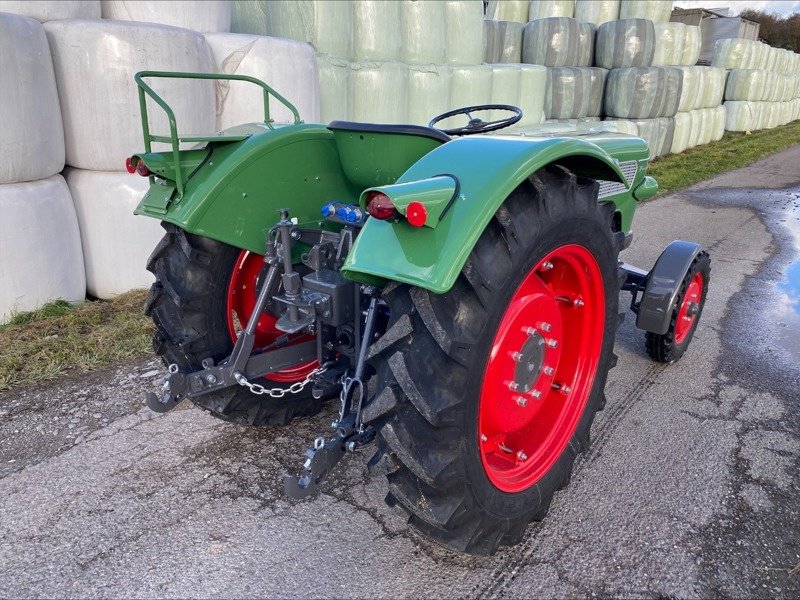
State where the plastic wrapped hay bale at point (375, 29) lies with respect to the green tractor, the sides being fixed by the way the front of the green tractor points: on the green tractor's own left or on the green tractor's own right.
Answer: on the green tractor's own left

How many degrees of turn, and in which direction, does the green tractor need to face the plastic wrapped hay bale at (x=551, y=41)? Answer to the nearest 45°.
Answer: approximately 45° to its left

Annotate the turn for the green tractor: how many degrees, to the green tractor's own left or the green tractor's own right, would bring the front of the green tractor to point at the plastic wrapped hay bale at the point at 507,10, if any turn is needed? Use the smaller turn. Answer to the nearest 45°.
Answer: approximately 45° to the green tractor's own left

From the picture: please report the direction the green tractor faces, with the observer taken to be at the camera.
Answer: facing away from the viewer and to the right of the viewer

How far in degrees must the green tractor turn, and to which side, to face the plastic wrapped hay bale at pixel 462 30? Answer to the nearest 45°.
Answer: approximately 45° to its left

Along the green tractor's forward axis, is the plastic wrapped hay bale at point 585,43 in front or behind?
in front

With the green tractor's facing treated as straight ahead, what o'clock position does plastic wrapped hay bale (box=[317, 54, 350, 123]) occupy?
The plastic wrapped hay bale is roughly at 10 o'clock from the green tractor.

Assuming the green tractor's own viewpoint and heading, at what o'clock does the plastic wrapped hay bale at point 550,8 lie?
The plastic wrapped hay bale is roughly at 11 o'clock from the green tractor.

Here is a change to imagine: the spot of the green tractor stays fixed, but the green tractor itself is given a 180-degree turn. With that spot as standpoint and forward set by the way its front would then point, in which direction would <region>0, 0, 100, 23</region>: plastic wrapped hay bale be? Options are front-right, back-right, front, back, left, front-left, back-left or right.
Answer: right

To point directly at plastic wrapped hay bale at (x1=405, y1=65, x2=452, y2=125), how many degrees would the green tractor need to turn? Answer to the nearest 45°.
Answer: approximately 45° to its left

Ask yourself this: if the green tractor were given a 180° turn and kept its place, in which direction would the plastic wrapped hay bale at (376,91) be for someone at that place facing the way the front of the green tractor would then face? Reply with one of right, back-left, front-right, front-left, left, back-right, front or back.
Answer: back-right
